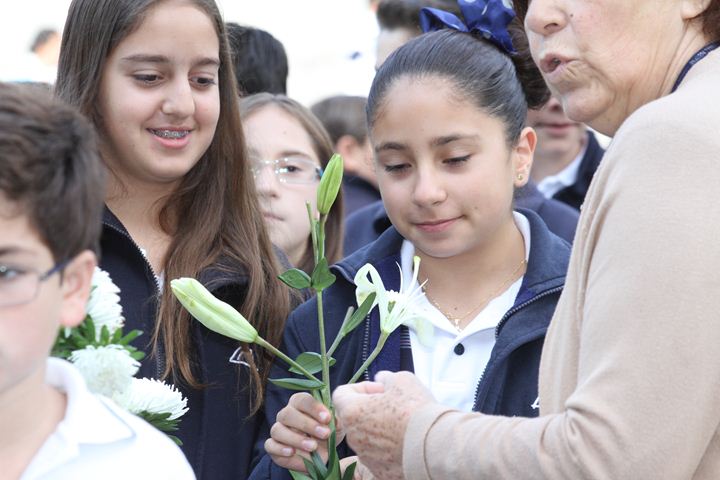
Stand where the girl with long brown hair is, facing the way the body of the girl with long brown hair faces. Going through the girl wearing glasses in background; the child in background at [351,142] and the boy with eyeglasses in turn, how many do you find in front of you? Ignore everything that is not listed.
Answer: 1

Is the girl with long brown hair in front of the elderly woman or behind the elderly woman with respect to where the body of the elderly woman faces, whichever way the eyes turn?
in front

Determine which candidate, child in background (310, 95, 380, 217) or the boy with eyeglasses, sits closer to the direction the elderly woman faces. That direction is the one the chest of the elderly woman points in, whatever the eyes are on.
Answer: the boy with eyeglasses

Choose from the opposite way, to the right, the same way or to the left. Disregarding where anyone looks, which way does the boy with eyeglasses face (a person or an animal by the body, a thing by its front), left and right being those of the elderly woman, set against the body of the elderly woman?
to the left

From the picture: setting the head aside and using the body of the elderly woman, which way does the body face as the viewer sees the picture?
to the viewer's left

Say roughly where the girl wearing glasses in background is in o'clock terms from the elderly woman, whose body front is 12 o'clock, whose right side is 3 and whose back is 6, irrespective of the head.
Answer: The girl wearing glasses in background is roughly at 2 o'clock from the elderly woman.

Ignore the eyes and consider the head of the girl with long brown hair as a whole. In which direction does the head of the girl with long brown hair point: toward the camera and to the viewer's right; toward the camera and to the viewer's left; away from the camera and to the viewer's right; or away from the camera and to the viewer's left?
toward the camera and to the viewer's right

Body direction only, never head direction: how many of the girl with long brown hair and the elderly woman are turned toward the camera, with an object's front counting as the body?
1
